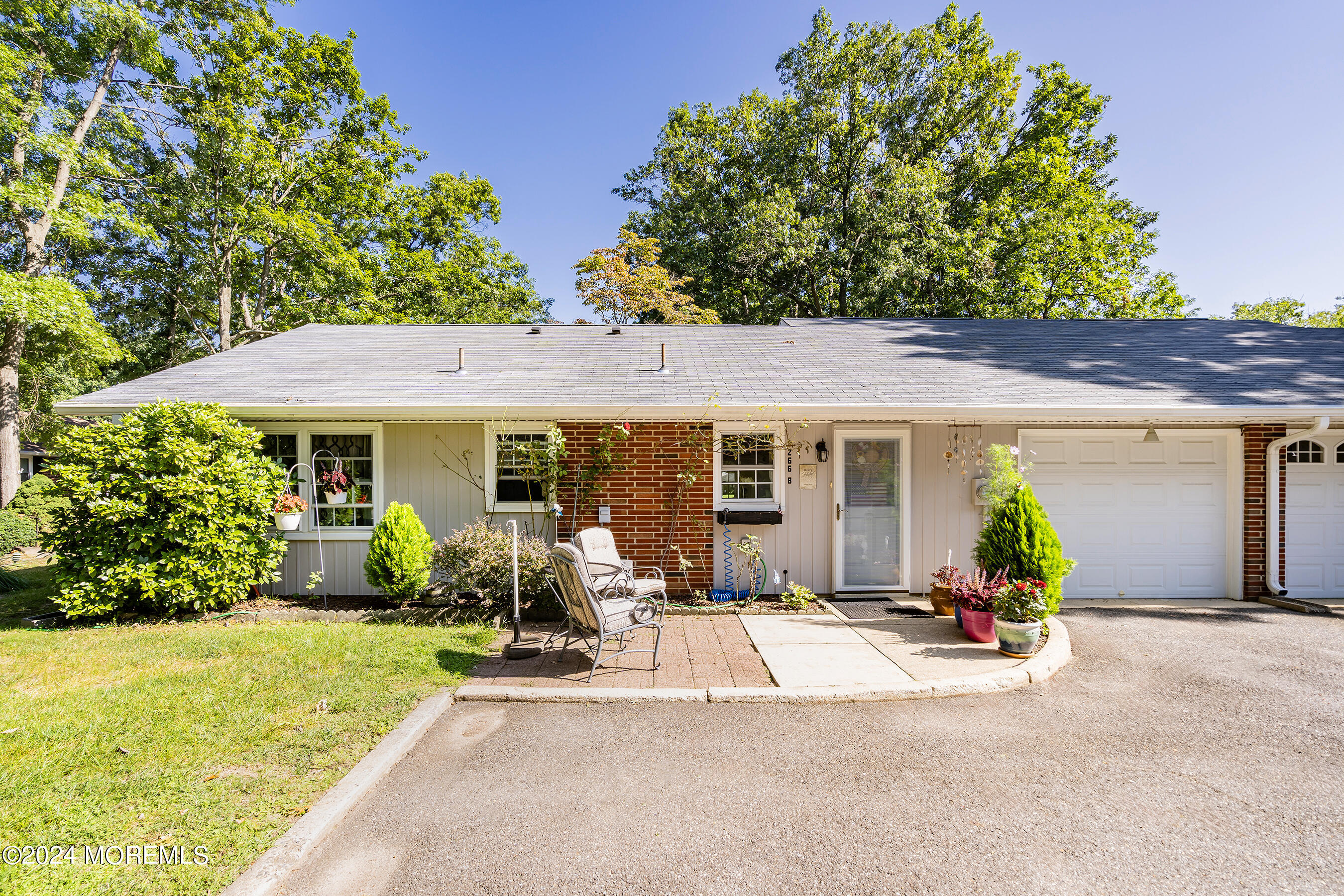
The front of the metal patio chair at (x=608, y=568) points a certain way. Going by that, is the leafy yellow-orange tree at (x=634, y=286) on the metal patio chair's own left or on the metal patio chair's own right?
on the metal patio chair's own left

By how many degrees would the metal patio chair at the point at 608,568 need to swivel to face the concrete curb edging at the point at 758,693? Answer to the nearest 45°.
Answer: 0° — it already faces it

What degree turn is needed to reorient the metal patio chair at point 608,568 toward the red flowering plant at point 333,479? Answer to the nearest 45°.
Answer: approximately 180°

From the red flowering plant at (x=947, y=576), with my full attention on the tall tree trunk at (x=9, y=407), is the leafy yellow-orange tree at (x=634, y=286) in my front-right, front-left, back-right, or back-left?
front-right

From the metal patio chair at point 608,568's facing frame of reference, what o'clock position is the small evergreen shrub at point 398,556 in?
The small evergreen shrub is roughly at 5 o'clock from the metal patio chair.

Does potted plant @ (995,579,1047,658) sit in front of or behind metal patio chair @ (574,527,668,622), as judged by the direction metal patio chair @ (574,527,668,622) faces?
in front

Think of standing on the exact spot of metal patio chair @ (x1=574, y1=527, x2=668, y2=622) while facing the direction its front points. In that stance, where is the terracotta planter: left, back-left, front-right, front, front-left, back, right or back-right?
front-left

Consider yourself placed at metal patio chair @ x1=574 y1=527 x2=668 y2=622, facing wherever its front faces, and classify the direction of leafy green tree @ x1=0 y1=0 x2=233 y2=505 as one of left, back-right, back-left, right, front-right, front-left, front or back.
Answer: back

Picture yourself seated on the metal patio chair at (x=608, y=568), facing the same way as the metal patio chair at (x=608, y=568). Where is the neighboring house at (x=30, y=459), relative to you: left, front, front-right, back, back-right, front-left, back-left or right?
back

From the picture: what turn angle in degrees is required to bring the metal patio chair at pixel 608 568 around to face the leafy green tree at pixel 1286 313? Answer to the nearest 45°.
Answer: approximately 90° to its left

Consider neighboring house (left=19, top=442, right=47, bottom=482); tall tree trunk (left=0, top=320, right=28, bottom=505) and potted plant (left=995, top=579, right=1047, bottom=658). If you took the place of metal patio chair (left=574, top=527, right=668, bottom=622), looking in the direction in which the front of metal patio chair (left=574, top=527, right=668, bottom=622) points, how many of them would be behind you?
2

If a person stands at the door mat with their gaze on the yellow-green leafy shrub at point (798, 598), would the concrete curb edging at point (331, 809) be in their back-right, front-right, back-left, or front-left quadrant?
front-left

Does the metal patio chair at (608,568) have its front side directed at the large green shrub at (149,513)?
no

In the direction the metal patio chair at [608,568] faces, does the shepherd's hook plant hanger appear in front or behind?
behind
